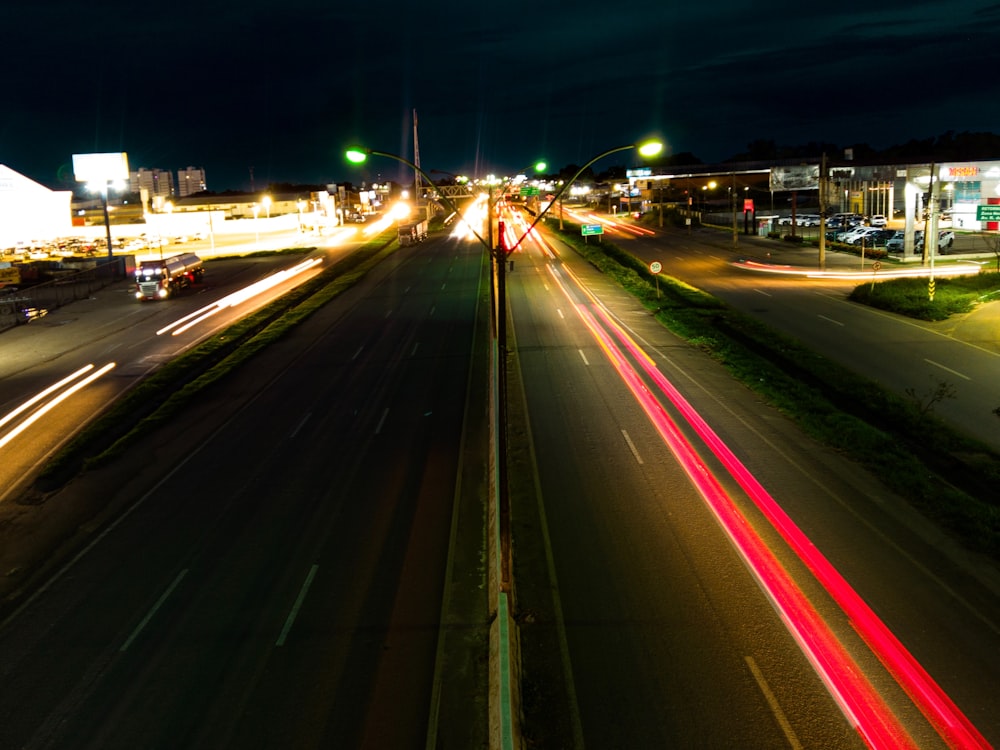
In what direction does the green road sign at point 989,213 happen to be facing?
toward the camera
